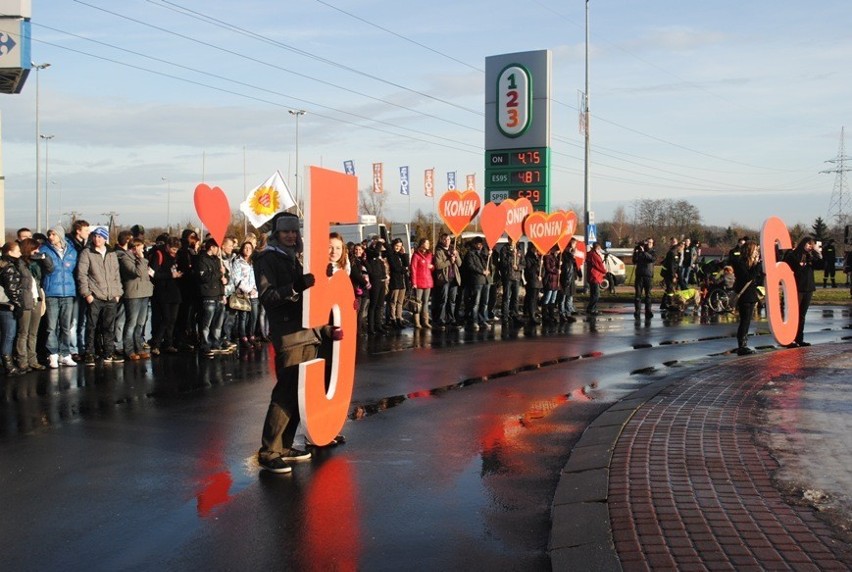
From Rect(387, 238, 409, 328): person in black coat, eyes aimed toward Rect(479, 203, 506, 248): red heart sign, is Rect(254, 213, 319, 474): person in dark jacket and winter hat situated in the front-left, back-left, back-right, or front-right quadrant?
back-right

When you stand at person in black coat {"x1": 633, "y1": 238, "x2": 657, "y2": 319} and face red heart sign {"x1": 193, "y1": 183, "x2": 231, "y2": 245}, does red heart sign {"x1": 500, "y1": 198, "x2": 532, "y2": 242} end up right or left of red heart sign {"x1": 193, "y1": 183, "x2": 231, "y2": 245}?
right

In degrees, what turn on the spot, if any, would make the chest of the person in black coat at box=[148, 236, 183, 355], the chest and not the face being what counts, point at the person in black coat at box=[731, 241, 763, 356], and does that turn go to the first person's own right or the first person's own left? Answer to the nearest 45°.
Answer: approximately 45° to the first person's own left

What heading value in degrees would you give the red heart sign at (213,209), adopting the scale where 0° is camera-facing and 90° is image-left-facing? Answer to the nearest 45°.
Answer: approximately 315°

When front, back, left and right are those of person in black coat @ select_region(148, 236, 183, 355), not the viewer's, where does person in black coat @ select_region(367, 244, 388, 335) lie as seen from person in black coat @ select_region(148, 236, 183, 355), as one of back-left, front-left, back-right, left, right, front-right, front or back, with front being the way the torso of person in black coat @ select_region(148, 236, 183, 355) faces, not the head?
left

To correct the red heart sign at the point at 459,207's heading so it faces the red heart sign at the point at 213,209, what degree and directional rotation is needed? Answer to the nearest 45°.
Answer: approximately 45° to its right

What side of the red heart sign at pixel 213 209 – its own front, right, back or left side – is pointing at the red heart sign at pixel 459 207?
left
